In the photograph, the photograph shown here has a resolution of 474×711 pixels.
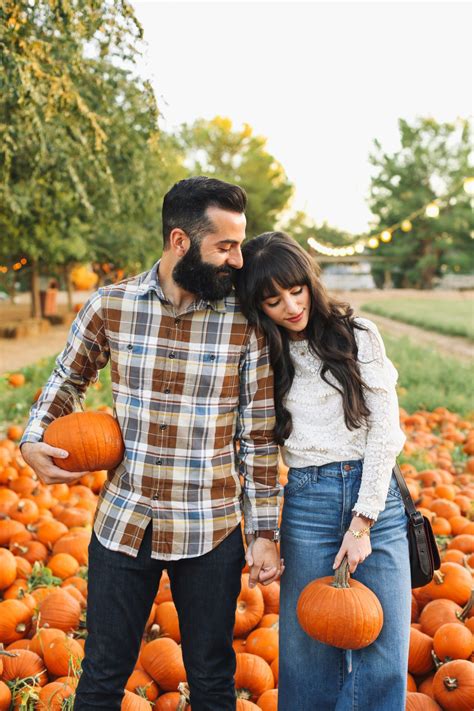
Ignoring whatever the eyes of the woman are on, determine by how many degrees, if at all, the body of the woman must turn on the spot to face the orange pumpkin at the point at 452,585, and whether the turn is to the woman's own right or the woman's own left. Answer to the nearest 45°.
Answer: approximately 135° to the woman's own left

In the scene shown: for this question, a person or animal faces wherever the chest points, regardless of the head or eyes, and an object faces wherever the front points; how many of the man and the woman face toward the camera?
2

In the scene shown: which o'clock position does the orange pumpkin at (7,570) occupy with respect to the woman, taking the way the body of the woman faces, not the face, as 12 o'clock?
The orange pumpkin is roughly at 4 o'clock from the woman.

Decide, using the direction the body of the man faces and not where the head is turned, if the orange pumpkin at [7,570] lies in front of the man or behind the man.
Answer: behind

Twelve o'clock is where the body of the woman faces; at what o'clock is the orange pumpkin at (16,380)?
The orange pumpkin is roughly at 5 o'clock from the woman.
